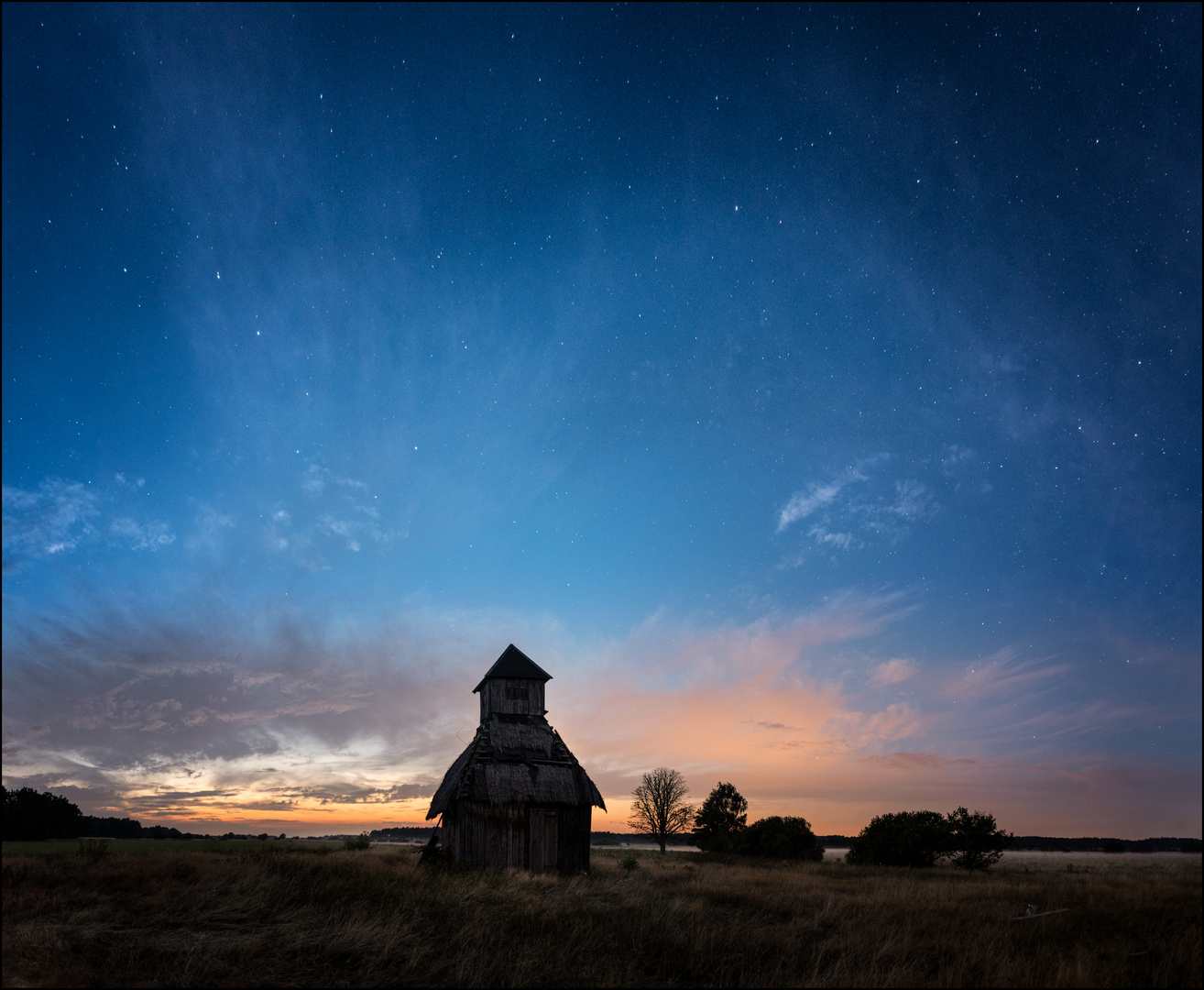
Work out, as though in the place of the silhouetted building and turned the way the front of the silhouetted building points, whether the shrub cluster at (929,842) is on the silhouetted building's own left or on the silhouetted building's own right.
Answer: on the silhouetted building's own left

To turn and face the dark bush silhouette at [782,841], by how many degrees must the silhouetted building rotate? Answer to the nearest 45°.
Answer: approximately 135° to its left

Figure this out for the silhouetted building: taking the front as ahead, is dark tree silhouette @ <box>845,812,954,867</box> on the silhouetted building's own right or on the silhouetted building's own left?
on the silhouetted building's own left

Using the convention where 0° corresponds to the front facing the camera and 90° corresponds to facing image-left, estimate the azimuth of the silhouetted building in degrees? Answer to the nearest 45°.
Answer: approximately 0°
